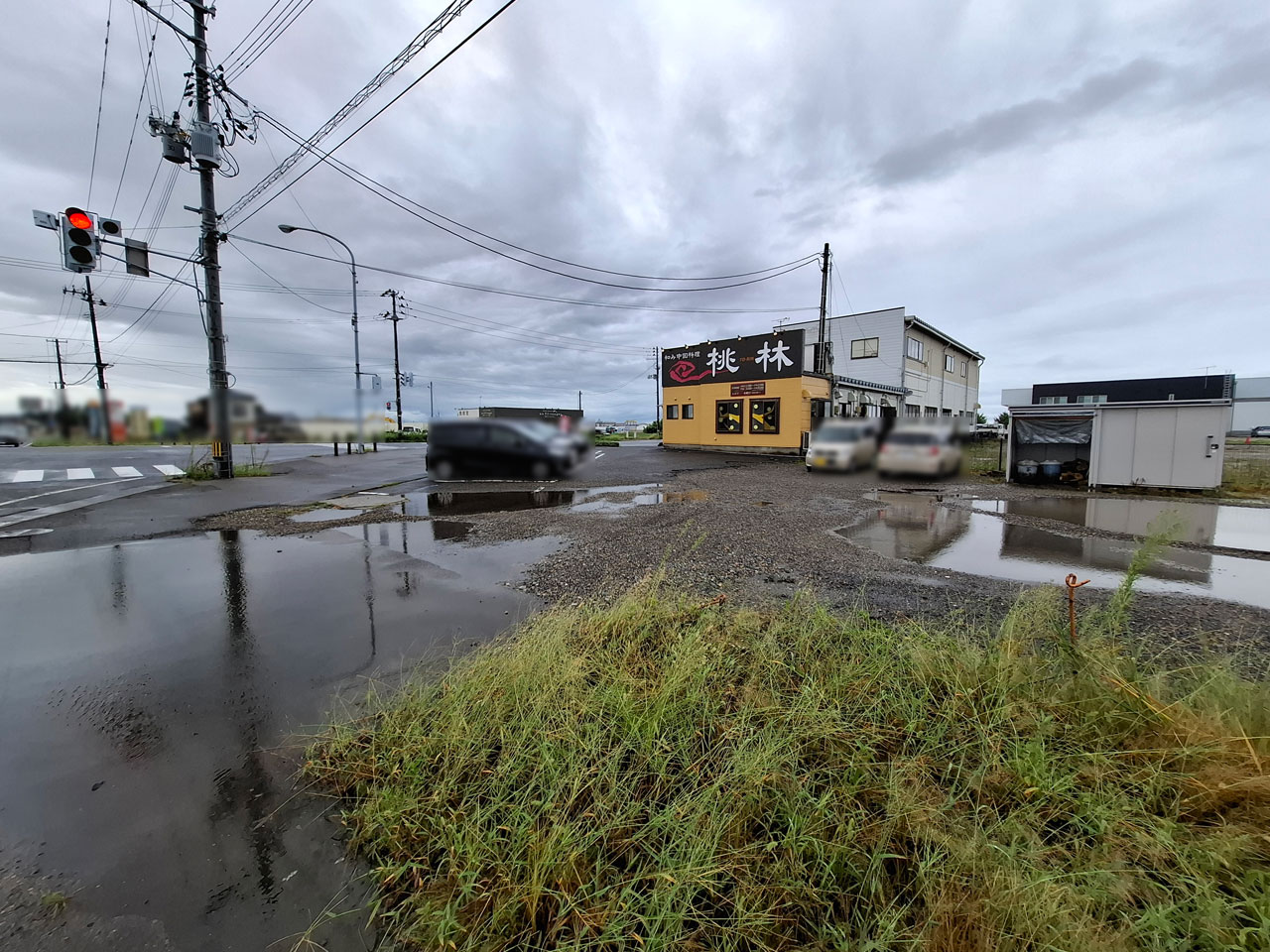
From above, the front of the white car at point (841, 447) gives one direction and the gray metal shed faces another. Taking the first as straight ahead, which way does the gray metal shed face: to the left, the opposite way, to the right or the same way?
the same way

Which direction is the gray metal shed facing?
toward the camera

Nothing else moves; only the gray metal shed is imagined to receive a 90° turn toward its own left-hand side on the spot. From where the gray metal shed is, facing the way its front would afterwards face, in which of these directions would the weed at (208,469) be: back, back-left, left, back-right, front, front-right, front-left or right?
back-right

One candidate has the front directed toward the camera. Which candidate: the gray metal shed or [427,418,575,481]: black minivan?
the gray metal shed

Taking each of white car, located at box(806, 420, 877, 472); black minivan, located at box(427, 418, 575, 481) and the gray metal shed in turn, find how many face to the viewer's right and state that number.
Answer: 1

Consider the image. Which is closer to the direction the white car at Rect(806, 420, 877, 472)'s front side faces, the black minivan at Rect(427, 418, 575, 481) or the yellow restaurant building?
the black minivan

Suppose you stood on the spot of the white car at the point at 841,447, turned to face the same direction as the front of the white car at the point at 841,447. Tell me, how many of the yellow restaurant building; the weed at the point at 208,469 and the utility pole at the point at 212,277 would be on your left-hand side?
0

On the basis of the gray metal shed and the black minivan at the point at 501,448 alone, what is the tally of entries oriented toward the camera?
1

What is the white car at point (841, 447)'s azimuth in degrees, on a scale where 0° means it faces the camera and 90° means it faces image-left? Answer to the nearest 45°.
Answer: approximately 45°

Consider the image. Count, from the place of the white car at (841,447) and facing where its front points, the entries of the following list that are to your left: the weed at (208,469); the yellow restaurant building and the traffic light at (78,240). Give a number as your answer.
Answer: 0

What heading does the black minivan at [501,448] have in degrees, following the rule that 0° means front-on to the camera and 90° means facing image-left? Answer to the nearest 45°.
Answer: approximately 270°

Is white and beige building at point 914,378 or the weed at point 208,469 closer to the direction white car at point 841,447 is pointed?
the weed
